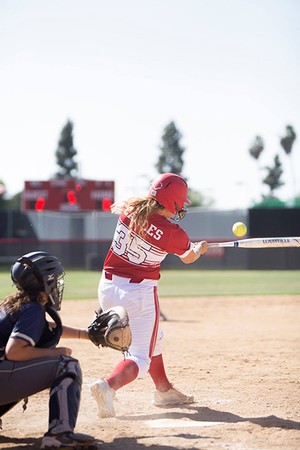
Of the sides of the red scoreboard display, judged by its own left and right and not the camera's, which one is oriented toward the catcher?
front

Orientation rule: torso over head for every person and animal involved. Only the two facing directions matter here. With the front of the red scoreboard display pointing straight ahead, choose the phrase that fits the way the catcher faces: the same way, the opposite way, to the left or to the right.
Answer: to the left

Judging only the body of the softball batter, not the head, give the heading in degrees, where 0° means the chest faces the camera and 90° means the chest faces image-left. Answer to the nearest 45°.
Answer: approximately 225°

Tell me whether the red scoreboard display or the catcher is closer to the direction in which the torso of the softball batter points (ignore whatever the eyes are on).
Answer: the red scoreboard display

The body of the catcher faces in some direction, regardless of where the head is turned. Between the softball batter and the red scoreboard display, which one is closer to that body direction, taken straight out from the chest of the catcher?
the softball batter

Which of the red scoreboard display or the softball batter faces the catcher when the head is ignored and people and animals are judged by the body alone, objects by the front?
the red scoreboard display

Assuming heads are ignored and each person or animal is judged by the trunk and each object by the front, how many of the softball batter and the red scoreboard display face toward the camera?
1

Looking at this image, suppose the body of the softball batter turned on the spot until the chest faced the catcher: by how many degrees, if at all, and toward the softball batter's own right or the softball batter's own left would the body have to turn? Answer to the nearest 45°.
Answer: approximately 180°

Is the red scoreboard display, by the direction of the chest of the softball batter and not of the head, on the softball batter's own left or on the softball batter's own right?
on the softball batter's own left

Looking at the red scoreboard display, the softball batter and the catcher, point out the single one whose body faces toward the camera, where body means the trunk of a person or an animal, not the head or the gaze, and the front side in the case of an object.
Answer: the red scoreboard display

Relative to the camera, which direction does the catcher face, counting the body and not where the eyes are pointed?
to the viewer's right

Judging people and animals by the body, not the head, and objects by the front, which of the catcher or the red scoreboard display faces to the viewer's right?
the catcher

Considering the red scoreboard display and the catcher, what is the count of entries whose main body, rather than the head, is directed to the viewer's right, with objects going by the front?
1

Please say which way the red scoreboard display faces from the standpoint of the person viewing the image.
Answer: facing the viewer

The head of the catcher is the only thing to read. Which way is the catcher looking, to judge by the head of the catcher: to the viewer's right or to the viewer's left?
to the viewer's right

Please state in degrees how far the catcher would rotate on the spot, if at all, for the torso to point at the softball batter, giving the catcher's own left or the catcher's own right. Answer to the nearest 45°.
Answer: approximately 45° to the catcher's own left

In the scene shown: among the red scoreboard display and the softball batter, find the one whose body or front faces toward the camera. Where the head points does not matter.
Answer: the red scoreboard display

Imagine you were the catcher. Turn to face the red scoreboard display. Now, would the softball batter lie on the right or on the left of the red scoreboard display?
right
